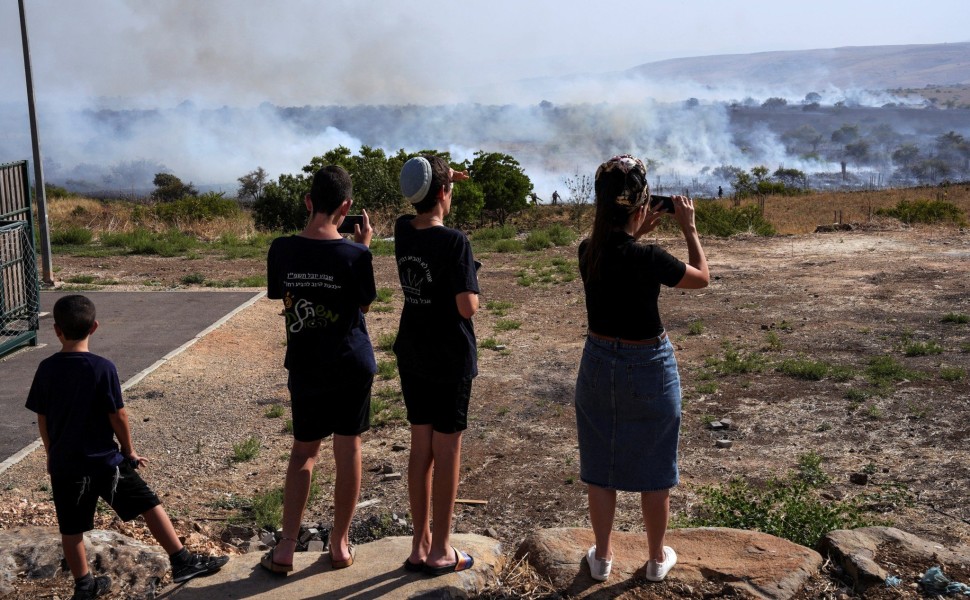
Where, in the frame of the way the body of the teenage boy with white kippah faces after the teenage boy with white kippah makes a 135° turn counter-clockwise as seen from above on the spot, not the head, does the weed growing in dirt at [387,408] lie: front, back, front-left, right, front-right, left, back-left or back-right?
right

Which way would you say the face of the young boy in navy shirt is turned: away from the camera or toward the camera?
away from the camera

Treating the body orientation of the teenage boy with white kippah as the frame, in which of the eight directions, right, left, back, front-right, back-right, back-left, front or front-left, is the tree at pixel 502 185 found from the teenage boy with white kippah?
front-left

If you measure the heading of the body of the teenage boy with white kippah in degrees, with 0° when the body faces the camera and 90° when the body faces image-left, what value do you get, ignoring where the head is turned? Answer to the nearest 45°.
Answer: approximately 225°

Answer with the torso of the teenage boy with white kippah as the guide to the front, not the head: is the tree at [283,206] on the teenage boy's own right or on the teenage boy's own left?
on the teenage boy's own left

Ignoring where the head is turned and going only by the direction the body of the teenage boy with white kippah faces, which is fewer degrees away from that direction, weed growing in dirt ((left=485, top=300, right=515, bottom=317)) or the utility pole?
the weed growing in dirt

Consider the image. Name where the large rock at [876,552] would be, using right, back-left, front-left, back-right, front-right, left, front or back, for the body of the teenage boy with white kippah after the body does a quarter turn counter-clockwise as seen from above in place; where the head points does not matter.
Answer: back-right

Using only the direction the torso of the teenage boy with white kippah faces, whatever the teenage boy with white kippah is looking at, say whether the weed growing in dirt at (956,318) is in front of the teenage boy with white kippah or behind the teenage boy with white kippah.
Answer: in front

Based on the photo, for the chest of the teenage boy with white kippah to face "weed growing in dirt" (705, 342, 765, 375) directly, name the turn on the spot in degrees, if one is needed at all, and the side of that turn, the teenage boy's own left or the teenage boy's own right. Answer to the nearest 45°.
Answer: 0° — they already face it

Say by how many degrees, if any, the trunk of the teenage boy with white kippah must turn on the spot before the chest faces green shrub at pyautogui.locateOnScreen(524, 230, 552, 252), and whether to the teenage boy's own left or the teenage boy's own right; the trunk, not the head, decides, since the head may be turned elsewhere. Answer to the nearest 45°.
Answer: approximately 45° to the teenage boy's own left

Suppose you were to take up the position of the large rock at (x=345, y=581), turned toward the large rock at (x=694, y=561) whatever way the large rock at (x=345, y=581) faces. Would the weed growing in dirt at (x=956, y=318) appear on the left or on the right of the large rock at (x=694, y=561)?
left

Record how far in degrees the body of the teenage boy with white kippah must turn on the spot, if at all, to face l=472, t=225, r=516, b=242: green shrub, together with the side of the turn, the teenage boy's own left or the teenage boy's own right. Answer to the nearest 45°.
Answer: approximately 45° to the teenage boy's own left

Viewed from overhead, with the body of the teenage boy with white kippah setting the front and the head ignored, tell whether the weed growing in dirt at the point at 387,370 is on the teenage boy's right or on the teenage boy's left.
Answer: on the teenage boy's left

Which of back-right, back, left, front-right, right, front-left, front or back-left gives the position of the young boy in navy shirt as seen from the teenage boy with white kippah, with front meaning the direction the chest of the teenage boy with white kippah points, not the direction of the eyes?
back-left

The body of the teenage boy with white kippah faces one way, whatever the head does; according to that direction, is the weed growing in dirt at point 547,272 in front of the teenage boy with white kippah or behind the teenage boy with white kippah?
in front

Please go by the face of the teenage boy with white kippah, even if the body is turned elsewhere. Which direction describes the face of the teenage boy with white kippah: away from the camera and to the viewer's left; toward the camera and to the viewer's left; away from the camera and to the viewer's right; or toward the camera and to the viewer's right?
away from the camera and to the viewer's right

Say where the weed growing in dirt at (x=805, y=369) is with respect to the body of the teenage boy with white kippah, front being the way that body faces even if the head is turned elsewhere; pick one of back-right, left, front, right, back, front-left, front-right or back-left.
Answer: front

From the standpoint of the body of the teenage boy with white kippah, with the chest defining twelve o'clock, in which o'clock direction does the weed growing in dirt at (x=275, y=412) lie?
The weed growing in dirt is roughly at 10 o'clock from the teenage boy with white kippah.

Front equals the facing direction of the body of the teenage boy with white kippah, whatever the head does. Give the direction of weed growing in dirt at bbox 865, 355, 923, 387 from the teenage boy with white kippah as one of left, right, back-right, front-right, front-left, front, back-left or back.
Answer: front
